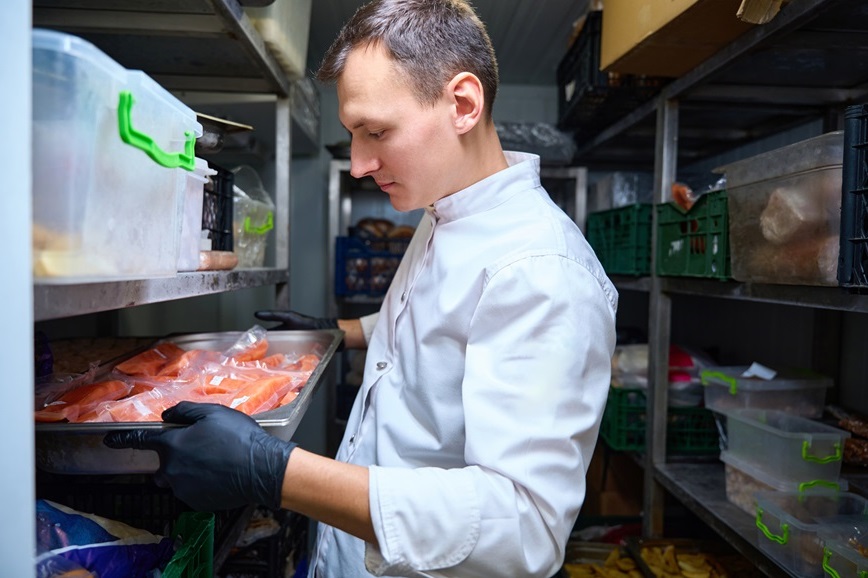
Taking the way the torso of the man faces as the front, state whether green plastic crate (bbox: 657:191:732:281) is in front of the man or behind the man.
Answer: behind

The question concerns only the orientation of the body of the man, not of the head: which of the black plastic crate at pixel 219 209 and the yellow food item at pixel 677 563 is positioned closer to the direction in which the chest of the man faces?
the black plastic crate

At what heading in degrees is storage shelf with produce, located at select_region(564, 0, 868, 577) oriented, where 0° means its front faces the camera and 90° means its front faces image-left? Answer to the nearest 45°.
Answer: approximately 45°

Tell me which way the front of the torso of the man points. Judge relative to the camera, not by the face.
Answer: to the viewer's left

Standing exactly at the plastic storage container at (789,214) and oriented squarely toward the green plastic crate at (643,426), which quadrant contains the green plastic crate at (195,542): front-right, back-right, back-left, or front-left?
back-left

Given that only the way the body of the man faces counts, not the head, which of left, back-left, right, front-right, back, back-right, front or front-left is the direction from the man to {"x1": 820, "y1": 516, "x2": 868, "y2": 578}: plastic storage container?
back

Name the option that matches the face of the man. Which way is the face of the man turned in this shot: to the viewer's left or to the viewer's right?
to the viewer's left

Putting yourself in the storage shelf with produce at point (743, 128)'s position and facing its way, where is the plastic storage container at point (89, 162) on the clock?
The plastic storage container is roughly at 11 o'clock from the storage shelf with produce.
